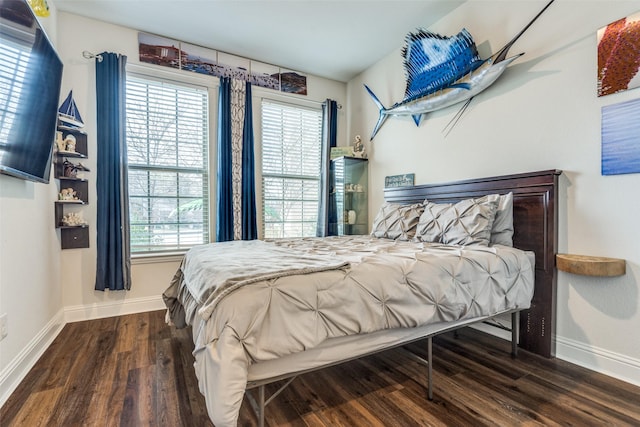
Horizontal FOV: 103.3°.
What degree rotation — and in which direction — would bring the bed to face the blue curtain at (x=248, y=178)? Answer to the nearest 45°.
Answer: approximately 90° to its right

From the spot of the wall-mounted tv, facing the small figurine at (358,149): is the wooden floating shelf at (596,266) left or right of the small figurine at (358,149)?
right

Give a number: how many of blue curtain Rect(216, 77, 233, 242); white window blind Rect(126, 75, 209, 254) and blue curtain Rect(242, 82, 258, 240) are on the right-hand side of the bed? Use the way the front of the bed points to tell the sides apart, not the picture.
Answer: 3

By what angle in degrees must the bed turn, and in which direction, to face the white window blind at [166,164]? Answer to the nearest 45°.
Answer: approximately 90° to its right

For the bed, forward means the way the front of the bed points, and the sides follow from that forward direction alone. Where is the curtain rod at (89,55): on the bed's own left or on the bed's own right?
on the bed's own right

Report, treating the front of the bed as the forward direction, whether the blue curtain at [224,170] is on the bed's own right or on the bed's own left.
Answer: on the bed's own right

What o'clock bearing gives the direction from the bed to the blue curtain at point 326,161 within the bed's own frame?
The blue curtain is roughly at 4 o'clock from the bed.

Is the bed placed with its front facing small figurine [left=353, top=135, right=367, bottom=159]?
no

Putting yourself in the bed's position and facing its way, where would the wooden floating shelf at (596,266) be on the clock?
The wooden floating shelf is roughly at 7 o'clock from the bed.

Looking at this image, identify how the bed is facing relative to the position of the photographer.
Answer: facing the viewer and to the left of the viewer

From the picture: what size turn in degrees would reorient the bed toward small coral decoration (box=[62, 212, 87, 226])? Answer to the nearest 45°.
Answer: approximately 45° to its right
